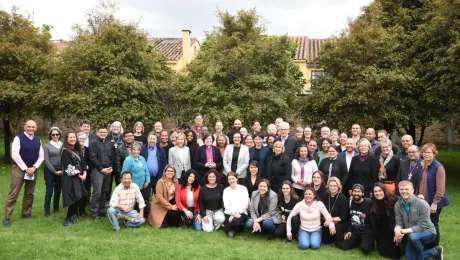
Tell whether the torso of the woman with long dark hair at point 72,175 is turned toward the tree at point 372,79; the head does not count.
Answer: no

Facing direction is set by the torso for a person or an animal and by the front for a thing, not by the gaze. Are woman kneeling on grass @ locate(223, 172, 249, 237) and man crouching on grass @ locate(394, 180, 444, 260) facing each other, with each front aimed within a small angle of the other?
no

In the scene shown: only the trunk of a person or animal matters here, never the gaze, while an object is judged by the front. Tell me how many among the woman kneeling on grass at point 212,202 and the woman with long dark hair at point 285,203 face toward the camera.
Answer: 2

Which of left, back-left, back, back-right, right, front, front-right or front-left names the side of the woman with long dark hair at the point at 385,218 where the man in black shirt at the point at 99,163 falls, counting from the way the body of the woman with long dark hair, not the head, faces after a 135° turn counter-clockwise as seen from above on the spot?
back

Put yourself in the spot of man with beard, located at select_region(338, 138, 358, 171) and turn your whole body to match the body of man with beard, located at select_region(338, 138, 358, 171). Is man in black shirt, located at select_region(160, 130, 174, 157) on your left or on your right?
on your right

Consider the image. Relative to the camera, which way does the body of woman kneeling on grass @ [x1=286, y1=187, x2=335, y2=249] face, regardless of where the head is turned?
toward the camera

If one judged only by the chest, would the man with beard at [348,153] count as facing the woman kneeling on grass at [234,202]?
no

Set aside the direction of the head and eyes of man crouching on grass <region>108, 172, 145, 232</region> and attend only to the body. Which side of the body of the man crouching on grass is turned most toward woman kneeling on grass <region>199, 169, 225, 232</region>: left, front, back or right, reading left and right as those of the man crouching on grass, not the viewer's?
left

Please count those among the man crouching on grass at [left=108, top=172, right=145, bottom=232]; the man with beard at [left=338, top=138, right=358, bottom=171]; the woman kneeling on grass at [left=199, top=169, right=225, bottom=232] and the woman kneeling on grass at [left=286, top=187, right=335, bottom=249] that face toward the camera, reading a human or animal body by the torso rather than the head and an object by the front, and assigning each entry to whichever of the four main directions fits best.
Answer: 4

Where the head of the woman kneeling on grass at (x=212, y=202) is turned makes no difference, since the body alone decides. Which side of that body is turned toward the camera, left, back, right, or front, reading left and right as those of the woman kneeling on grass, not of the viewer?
front

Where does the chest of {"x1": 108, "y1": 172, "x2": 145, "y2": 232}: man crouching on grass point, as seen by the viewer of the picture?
toward the camera

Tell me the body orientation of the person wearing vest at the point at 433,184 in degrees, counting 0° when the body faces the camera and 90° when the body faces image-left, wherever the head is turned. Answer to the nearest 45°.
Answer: approximately 45°

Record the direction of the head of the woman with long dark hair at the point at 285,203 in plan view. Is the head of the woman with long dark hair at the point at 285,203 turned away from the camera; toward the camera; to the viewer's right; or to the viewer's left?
toward the camera

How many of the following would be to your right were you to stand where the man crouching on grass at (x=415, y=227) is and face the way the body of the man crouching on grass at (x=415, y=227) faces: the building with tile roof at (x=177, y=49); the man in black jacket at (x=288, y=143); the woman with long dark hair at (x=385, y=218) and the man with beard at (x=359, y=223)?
4

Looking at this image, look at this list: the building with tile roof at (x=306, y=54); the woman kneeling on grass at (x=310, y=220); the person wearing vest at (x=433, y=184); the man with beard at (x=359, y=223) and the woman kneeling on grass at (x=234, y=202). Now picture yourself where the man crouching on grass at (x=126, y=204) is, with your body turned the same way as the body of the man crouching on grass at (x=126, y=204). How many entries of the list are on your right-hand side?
0

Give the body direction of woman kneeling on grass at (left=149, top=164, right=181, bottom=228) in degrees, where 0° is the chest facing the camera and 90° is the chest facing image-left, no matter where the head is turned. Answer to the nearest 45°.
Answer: approximately 315°

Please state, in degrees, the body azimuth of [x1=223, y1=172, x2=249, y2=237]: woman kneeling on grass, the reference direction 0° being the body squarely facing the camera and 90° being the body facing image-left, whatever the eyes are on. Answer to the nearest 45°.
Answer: approximately 0°

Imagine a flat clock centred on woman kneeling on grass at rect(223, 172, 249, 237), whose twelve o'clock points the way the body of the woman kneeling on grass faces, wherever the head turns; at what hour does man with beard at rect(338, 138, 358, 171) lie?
The man with beard is roughly at 9 o'clock from the woman kneeling on grass.

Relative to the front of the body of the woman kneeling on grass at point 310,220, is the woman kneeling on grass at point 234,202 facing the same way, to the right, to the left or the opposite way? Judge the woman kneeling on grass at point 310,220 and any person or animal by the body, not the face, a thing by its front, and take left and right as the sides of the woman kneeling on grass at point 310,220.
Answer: the same way

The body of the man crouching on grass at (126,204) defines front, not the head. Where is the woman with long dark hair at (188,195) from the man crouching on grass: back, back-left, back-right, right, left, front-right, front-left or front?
left

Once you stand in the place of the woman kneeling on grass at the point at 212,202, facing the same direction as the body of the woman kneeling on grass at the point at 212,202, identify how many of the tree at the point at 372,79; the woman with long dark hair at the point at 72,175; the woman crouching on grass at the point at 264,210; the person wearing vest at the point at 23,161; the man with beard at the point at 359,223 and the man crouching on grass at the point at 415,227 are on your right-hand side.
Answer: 2

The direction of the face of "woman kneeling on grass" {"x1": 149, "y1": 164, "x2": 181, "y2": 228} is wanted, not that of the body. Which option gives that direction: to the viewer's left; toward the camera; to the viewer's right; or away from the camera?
toward the camera

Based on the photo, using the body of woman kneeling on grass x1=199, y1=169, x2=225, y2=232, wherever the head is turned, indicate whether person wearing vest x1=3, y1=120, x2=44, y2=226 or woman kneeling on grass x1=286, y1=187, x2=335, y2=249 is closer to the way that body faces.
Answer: the woman kneeling on grass
